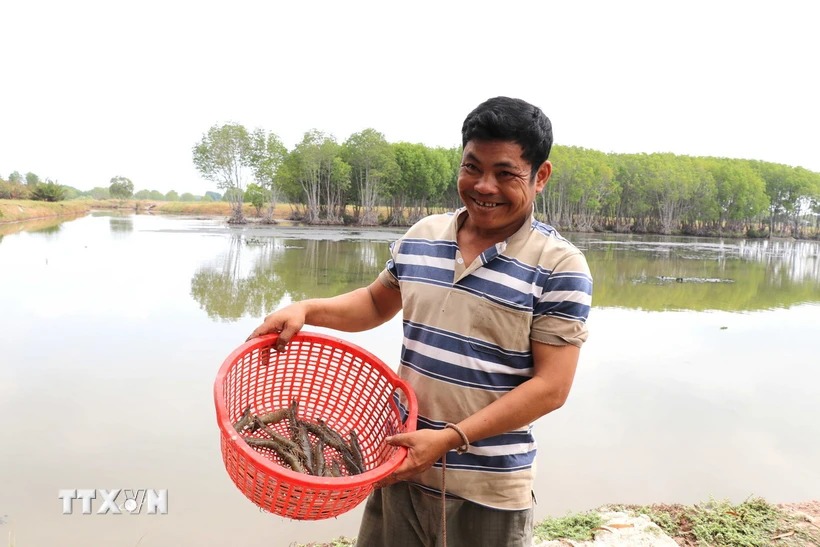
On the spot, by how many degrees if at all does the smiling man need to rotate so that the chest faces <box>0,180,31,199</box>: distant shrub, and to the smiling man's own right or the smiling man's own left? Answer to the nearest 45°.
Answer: approximately 90° to the smiling man's own right

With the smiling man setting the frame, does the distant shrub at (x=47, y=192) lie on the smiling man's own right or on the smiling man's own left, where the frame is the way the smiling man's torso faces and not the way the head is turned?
on the smiling man's own right
